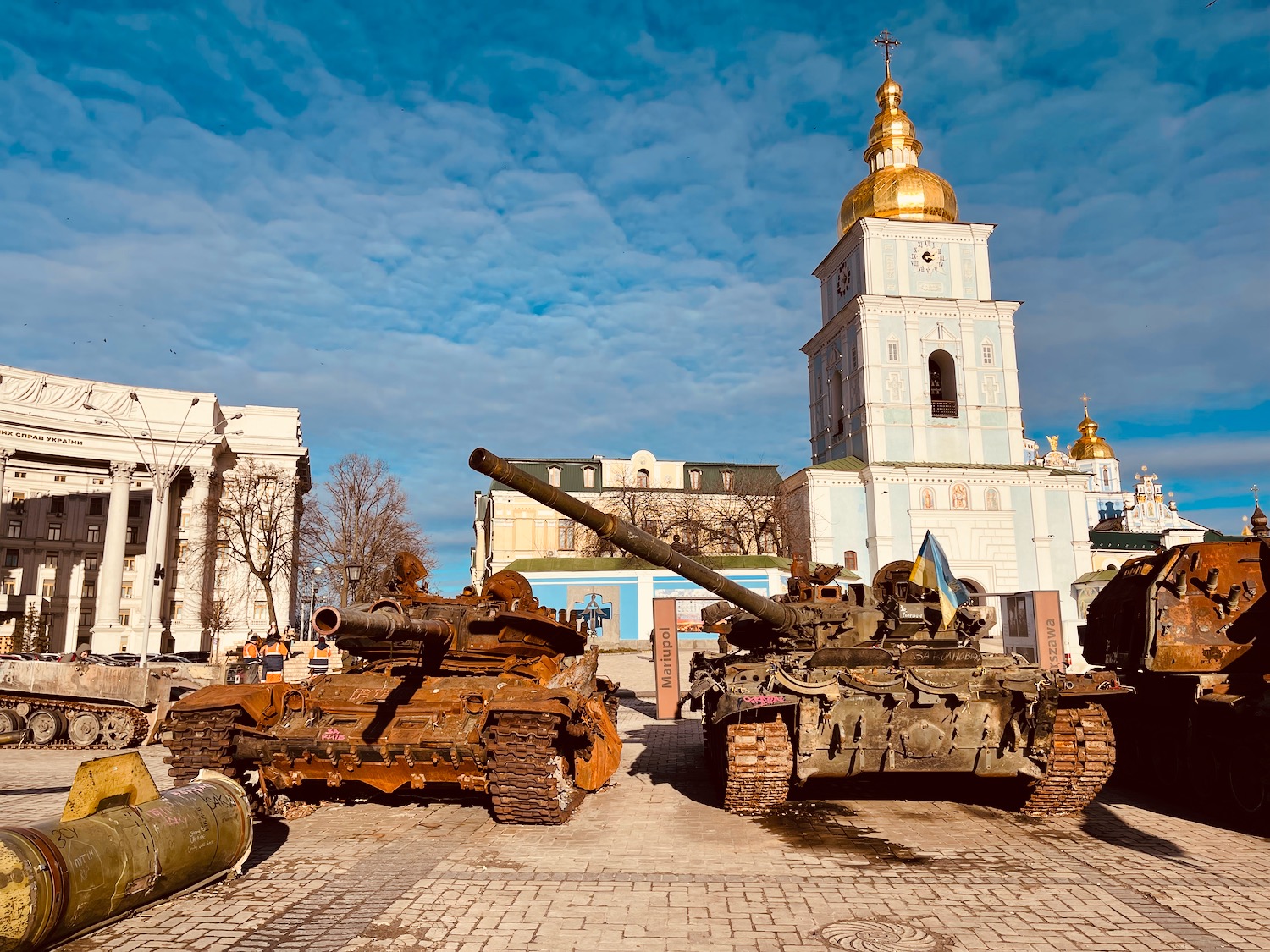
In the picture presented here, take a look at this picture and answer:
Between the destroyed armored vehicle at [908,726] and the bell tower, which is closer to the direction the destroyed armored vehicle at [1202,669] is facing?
the destroyed armored vehicle

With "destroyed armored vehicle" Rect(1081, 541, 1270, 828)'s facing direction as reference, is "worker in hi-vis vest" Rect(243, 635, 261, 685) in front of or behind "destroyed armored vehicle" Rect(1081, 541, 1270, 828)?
behind

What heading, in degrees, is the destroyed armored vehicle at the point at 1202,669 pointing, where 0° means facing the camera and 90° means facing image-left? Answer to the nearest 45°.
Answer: approximately 315°

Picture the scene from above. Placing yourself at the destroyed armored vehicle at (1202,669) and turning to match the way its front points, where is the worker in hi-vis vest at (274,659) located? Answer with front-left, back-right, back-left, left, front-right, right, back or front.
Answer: back-right

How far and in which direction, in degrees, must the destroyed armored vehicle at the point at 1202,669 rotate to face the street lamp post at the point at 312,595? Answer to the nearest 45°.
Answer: approximately 180°
